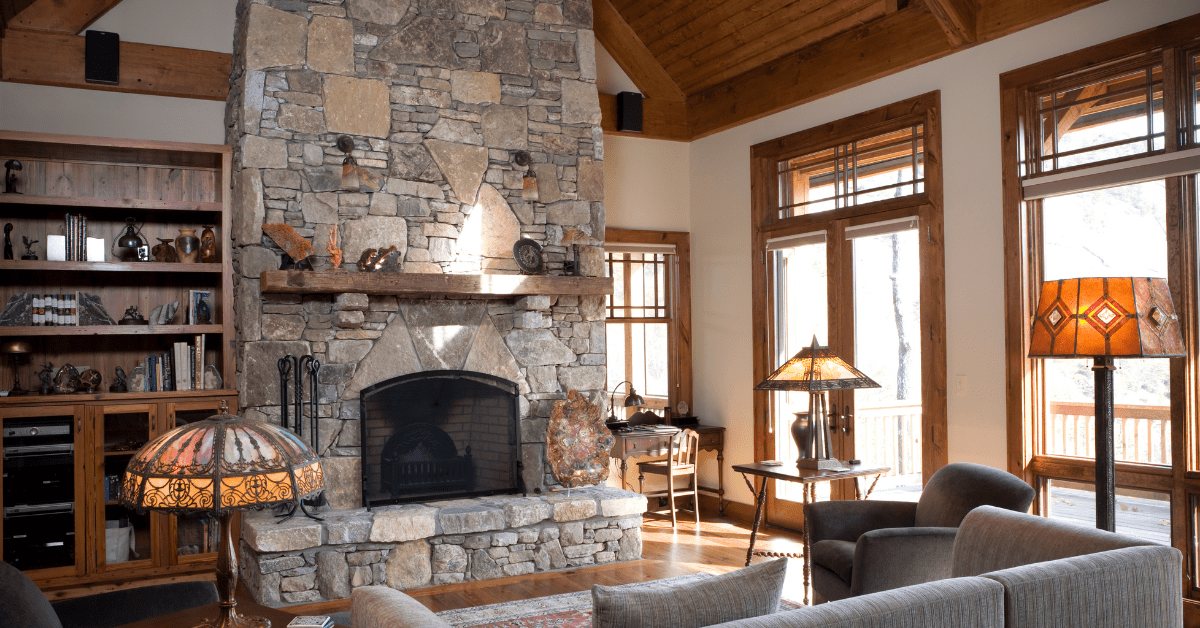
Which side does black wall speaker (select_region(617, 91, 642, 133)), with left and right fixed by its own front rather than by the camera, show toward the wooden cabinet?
right

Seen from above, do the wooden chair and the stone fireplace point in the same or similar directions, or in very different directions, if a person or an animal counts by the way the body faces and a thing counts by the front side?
very different directions

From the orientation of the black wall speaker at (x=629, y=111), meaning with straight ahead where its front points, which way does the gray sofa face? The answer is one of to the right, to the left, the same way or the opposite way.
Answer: the opposite way

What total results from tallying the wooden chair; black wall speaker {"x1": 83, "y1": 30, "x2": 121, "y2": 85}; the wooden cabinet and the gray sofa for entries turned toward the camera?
2

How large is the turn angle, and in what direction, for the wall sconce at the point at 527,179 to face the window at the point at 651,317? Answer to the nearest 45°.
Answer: approximately 90° to its left

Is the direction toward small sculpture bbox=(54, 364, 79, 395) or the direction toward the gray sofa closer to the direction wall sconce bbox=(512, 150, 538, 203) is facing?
the gray sofa

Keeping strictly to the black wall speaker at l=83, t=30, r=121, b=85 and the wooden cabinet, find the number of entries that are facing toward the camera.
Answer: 2

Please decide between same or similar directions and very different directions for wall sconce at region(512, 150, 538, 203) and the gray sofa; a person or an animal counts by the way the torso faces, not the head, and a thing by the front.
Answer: very different directions

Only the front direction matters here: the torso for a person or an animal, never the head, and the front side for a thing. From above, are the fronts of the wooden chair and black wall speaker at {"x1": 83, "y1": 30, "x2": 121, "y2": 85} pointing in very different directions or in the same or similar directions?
very different directions

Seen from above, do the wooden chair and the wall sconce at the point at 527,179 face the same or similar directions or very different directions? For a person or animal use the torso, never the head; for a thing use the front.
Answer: very different directions

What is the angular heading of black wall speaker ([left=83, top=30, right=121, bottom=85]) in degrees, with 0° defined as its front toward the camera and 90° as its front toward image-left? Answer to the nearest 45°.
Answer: approximately 0°

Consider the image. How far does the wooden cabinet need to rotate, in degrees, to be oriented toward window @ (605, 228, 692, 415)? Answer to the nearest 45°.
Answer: approximately 90° to its left

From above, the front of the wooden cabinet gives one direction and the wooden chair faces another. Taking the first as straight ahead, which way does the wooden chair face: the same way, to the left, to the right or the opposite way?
the opposite way
